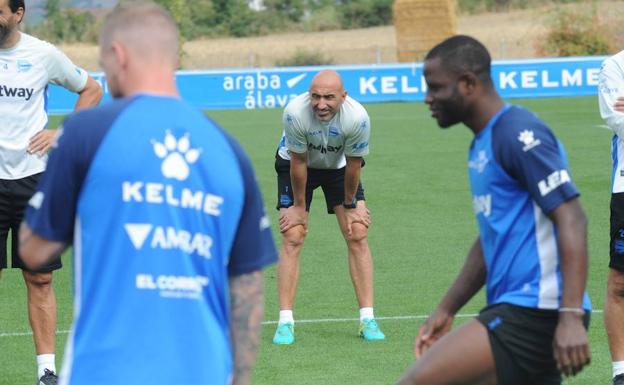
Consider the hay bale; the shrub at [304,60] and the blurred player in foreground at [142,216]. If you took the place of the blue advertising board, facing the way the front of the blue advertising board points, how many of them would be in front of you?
1

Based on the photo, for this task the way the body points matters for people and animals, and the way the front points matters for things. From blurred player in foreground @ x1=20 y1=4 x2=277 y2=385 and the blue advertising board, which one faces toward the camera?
the blue advertising board

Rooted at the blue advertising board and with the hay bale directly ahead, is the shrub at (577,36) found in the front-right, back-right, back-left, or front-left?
front-right

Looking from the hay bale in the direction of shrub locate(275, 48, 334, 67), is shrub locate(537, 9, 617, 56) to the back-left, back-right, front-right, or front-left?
back-right

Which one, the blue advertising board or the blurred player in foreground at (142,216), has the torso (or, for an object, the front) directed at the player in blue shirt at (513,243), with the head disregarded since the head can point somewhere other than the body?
the blue advertising board

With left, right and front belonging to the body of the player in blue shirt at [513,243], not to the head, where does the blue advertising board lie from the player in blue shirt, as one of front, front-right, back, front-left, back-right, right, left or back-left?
right

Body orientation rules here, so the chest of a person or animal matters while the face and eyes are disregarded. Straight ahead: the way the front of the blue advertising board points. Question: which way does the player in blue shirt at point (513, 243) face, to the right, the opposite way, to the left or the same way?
to the right

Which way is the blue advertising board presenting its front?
toward the camera

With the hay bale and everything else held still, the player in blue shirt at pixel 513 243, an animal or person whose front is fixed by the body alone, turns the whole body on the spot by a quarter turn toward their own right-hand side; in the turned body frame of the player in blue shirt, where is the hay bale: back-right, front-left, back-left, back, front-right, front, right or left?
front

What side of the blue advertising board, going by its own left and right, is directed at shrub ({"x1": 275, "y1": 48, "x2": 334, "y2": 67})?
back

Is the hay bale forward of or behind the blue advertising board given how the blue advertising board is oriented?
behind

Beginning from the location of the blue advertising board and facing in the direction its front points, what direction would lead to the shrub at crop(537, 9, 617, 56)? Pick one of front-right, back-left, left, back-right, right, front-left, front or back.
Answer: back-left

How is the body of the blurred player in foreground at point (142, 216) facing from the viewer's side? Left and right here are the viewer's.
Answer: facing away from the viewer and to the left of the viewer

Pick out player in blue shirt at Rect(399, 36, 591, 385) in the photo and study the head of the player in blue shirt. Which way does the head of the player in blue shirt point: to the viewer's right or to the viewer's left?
to the viewer's left
